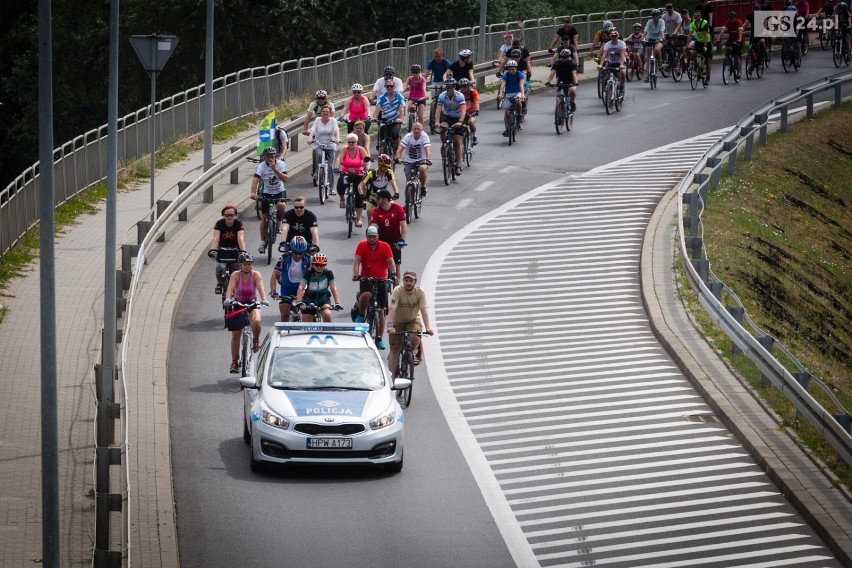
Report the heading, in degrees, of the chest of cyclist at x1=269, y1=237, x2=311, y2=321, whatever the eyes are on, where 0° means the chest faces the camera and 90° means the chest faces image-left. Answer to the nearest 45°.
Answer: approximately 0°

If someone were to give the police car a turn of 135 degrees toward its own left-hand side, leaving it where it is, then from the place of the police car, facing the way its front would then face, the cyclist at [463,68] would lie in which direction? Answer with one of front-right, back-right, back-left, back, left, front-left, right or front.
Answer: front-left

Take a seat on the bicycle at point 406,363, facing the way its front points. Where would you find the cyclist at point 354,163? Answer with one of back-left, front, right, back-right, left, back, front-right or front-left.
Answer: back

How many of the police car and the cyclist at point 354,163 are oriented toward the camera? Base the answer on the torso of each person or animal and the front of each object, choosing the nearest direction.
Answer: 2

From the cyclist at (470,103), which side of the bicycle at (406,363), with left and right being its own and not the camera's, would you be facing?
back

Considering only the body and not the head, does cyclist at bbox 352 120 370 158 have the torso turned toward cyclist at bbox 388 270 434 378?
yes

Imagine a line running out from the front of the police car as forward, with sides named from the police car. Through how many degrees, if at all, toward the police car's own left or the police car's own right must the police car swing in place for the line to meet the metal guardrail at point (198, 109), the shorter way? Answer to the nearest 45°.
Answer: approximately 180°
